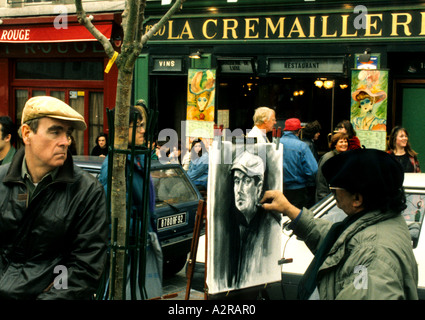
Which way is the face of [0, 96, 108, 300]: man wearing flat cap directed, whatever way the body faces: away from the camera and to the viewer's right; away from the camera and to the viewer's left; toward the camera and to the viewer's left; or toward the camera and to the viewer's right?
toward the camera and to the viewer's right

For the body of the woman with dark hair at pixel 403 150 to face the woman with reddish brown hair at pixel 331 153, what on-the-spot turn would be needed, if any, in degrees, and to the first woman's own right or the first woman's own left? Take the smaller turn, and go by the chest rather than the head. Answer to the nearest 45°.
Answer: approximately 90° to the first woman's own right

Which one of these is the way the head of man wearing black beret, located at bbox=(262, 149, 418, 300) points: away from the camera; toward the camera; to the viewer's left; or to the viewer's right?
to the viewer's left

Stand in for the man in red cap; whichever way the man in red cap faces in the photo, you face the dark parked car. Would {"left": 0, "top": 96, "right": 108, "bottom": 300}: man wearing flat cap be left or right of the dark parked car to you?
left

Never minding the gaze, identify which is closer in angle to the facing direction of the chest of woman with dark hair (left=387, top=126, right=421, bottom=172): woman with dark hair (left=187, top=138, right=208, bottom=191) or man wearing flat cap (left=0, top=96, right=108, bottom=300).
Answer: the man wearing flat cap

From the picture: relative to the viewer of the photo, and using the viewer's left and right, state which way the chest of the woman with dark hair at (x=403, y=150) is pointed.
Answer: facing the viewer and to the right of the viewer

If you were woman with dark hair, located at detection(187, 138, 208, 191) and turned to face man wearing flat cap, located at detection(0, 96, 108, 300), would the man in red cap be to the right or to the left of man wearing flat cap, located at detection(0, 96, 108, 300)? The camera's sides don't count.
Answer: left

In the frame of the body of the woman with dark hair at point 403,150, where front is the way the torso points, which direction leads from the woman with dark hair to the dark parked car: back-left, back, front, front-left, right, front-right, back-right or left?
right

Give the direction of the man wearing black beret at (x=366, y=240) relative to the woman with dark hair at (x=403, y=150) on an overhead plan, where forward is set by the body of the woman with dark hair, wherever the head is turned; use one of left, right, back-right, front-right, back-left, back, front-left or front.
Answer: front-right

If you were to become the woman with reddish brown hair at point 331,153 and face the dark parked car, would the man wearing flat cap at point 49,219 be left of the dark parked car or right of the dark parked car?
left
